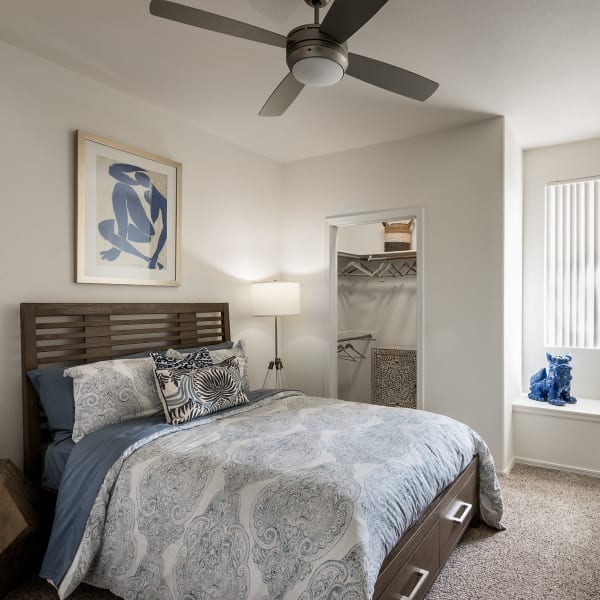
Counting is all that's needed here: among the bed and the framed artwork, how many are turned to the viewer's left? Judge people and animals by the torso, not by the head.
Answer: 0

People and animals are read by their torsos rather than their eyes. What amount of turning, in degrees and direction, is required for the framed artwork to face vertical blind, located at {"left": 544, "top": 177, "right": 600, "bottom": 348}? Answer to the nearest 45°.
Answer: approximately 45° to its left

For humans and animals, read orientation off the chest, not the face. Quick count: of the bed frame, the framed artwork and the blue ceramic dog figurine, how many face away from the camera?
0

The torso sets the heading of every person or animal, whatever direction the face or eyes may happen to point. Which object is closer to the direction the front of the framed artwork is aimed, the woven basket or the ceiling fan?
the ceiling fan

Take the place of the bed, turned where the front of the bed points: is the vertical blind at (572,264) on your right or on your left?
on your left

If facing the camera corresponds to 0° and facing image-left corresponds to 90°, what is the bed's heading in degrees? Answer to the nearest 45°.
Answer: approximately 315°

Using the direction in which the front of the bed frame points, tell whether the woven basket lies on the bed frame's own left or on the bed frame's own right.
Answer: on the bed frame's own left
